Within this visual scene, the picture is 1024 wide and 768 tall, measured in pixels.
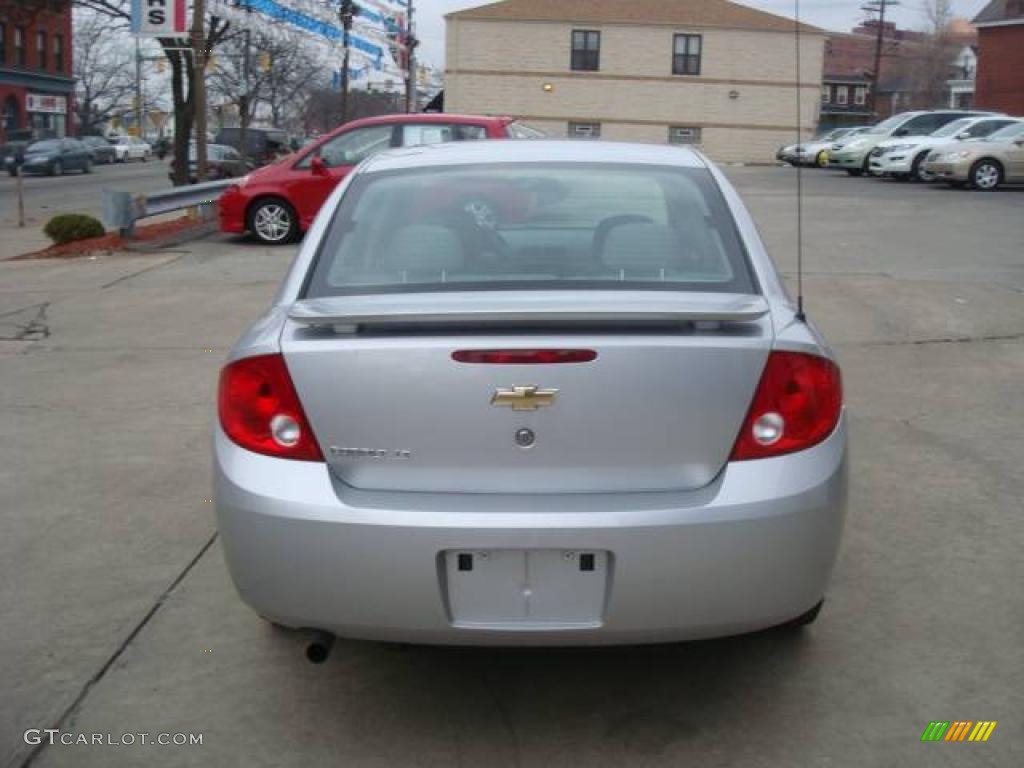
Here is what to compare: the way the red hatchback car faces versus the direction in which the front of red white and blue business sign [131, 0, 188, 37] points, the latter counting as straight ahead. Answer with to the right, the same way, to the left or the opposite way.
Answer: to the right

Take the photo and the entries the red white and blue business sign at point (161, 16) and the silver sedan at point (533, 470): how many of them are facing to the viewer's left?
0

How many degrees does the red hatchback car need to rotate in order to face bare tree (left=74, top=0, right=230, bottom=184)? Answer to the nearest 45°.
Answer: approximately 90° to its right

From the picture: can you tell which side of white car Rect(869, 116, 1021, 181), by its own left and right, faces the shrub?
front

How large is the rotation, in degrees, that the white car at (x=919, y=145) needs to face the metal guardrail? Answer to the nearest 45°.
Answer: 0° — it already faces it

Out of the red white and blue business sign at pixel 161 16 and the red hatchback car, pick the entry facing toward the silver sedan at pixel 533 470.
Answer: the red white and blue business sign

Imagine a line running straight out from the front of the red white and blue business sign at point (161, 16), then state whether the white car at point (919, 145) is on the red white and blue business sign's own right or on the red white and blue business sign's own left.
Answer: on the red white and blue business sign's own left

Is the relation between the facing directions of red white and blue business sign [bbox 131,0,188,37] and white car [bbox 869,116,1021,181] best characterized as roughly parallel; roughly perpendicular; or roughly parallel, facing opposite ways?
roughly perpendicular

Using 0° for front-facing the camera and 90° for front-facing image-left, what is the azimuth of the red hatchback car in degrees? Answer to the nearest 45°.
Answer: approximately 90°

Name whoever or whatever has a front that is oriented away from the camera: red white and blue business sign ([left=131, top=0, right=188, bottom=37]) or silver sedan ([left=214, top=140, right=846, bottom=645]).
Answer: the silver sedan

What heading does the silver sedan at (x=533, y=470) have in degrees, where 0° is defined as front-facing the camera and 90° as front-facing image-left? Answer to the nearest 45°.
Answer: approximately 180°

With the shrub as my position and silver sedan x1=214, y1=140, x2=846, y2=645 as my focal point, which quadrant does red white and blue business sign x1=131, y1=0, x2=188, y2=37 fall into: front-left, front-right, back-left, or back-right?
back-left

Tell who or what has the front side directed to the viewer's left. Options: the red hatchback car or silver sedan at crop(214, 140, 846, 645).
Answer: the red hatchback car

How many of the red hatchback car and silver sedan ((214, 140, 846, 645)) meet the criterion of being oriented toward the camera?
0
